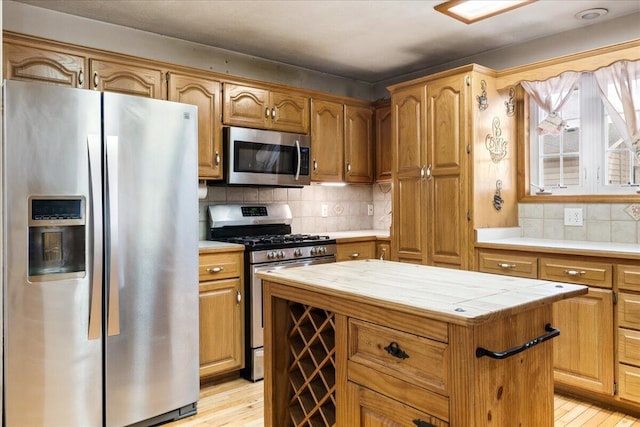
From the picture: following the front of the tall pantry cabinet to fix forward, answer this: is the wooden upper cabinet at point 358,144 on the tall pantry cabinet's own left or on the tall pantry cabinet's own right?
on the tall pantry cabinet's own right

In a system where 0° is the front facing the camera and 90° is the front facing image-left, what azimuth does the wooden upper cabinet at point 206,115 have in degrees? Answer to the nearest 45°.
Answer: approximately 315°

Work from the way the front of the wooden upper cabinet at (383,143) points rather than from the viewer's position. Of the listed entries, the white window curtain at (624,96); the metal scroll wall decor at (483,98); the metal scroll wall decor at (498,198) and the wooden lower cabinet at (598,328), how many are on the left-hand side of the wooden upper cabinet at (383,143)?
4

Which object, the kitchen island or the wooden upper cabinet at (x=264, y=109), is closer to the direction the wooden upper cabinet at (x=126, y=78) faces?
the kitchen island

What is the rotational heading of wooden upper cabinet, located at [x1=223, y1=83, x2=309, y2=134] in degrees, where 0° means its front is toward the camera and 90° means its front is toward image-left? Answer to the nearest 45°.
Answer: approximately 315°
